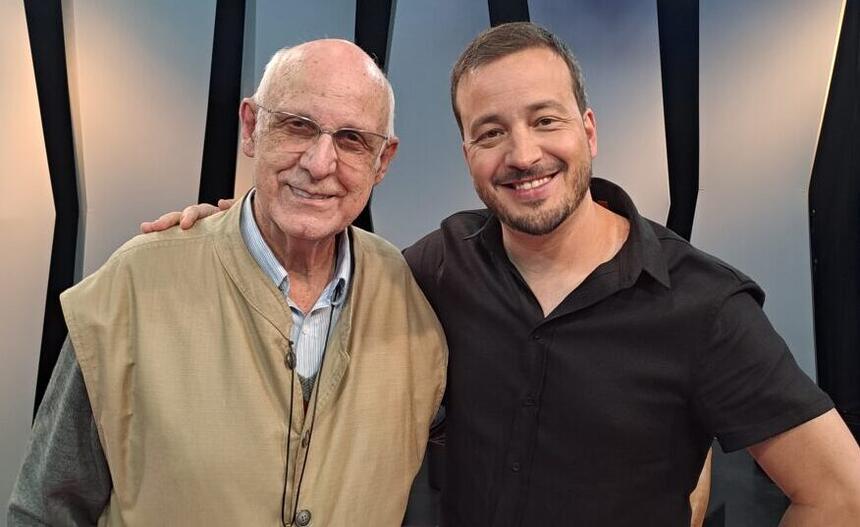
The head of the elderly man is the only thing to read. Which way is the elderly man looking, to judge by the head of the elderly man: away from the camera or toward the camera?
toward the camera

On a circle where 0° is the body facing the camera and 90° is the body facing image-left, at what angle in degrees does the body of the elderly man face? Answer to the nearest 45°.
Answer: approximately 0°
